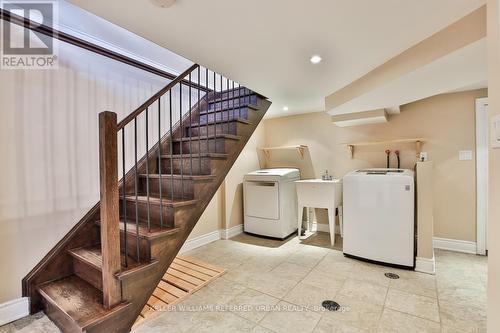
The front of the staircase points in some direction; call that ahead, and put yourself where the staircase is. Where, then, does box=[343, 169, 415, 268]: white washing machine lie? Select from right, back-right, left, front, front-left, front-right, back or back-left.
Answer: back-left

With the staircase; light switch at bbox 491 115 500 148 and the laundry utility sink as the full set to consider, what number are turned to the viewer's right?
0

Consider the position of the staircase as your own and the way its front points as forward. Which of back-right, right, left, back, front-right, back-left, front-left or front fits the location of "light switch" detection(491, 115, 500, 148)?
left

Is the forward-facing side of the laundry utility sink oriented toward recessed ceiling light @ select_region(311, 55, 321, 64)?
yes

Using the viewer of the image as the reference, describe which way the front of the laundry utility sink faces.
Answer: facing the viewer

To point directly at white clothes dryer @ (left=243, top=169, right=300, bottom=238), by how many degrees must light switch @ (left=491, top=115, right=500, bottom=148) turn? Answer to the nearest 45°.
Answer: approximately 90° to its right

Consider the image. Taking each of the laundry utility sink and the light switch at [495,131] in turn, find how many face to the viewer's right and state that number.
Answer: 0

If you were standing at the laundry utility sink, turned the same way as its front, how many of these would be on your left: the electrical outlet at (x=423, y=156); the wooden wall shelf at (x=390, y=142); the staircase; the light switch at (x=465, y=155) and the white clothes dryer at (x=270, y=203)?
3

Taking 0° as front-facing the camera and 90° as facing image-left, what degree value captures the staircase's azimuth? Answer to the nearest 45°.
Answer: approximately 45°

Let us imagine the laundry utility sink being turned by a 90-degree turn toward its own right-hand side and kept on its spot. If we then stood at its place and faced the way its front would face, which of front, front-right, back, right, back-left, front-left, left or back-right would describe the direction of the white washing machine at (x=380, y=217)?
back-left

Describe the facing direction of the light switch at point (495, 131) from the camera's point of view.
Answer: facing the viewer and to the left of the viewer

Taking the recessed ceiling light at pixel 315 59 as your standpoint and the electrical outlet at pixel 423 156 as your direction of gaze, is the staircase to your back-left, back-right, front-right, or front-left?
back-left

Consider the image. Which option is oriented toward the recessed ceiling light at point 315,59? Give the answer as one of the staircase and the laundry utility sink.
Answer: the laundry utility sink

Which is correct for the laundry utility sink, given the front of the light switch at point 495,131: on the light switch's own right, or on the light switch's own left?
on the light switch's own right

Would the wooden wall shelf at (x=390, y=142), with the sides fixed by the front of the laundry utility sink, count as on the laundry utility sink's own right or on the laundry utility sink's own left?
on the laundry utility sink's own left
